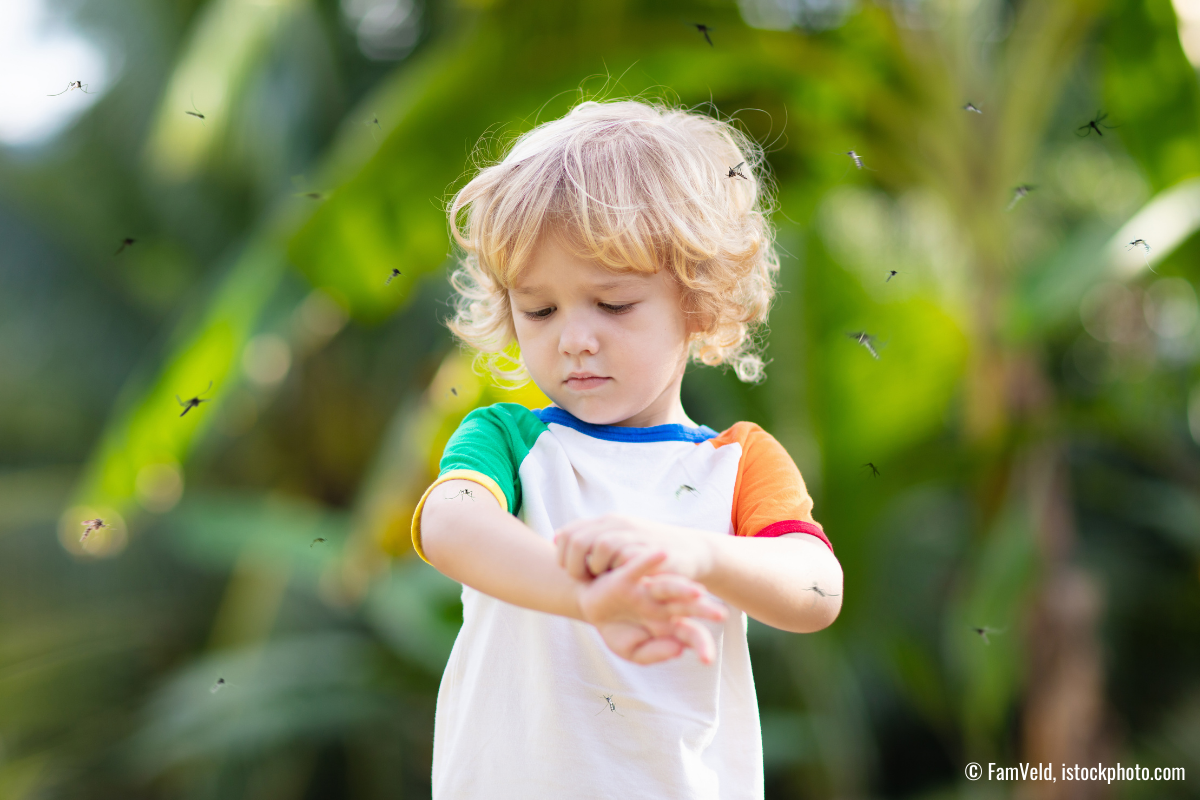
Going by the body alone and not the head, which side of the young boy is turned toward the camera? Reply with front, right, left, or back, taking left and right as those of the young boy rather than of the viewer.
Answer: front
